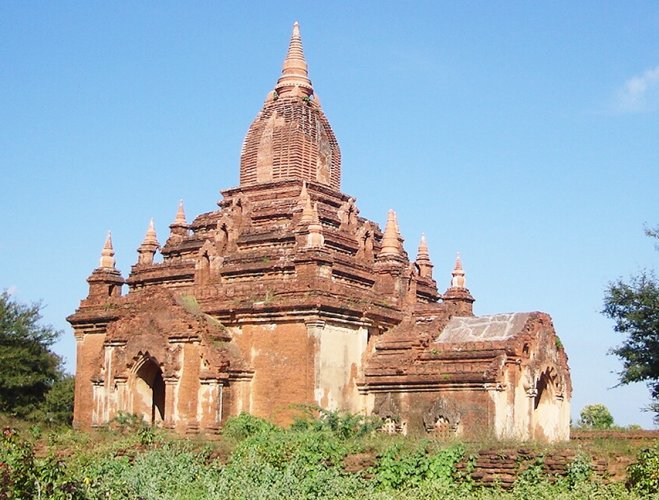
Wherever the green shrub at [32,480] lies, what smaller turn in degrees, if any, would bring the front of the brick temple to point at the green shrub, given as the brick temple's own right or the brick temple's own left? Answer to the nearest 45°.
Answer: approximately 45° to the brick temple's own right

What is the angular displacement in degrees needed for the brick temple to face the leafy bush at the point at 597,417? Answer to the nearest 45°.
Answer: approximately 90° to its left

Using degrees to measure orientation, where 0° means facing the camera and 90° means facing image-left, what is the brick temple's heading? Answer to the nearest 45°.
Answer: approximately 315°

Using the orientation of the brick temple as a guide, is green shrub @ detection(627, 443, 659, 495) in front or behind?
in front
